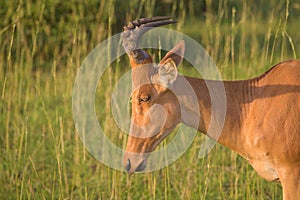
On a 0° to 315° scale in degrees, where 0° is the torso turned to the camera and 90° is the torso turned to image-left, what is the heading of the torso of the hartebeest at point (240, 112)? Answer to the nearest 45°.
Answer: approximately 90°
